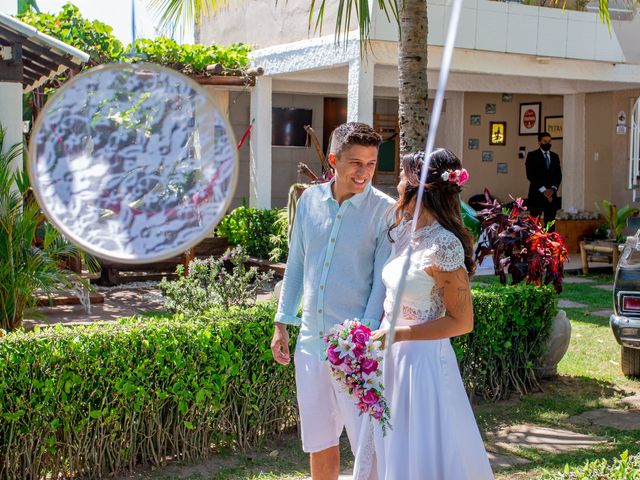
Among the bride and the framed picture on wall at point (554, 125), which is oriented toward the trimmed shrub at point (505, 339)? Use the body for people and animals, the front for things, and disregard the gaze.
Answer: the framed picture on wall

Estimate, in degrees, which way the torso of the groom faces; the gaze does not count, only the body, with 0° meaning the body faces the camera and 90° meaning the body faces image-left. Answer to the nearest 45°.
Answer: approximately 0°

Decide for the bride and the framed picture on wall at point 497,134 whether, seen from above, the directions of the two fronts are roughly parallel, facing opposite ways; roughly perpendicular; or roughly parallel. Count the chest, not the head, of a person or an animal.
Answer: roughly perpendicular

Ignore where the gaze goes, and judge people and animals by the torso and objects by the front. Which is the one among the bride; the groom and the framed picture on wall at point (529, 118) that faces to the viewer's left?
the bride

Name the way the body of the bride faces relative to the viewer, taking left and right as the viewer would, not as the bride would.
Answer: facing to the left of the viewer

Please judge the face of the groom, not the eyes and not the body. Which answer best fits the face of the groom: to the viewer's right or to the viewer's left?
to the viewer's right

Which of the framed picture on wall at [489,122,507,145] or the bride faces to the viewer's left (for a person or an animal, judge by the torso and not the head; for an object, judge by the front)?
the bride

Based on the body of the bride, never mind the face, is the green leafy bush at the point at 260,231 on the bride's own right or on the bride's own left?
on the bride's own right

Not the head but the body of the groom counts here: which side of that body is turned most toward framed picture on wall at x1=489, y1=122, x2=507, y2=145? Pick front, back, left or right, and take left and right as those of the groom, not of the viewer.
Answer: back

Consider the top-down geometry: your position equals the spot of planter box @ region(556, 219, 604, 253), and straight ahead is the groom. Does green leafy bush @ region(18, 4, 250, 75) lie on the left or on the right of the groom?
right

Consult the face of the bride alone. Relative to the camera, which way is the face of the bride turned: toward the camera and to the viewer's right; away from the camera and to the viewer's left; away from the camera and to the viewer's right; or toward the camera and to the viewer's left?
away from the camera and to the viewer's left
